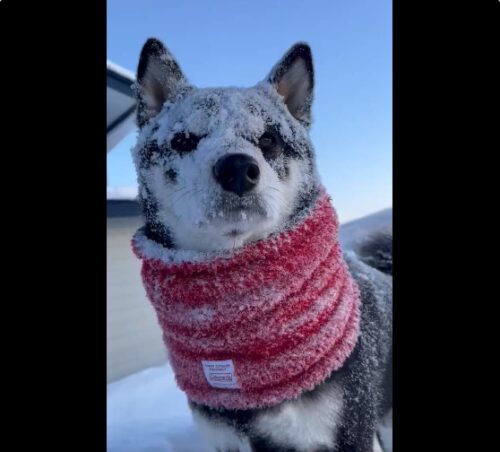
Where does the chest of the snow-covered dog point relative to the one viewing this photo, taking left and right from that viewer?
facing the viewer and to the left of the viewer
